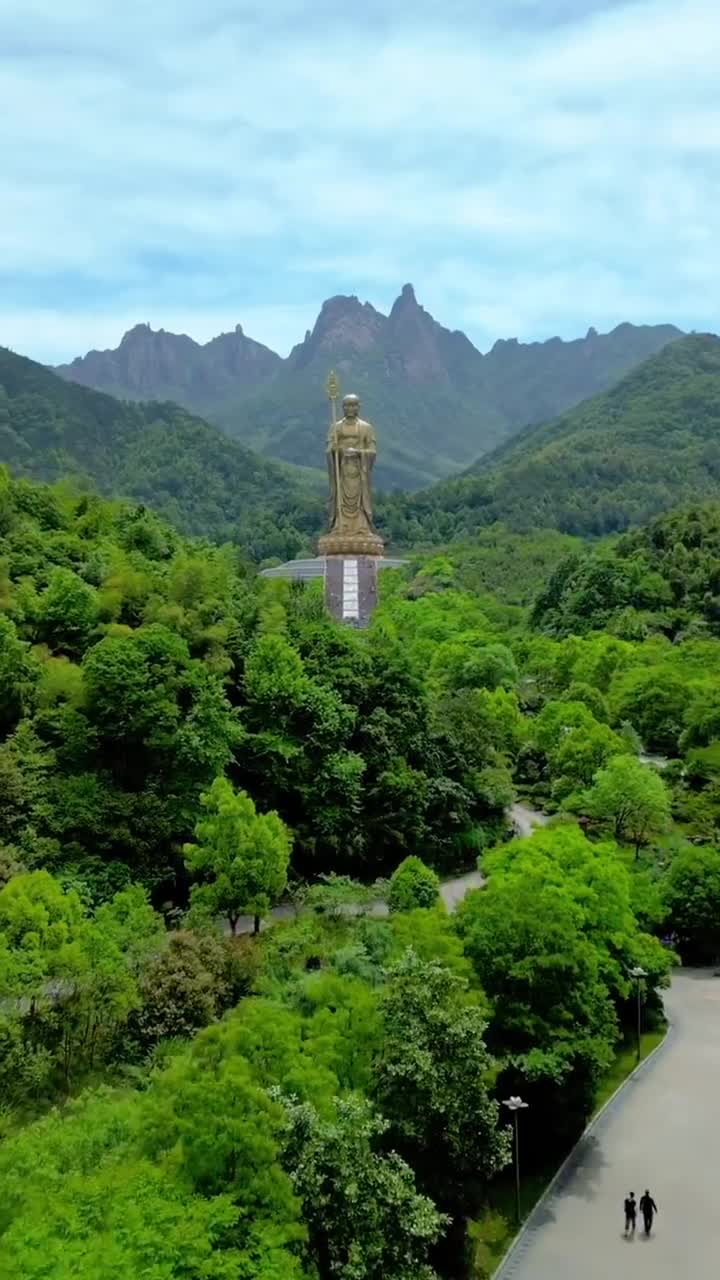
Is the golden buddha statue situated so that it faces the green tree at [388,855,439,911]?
yes

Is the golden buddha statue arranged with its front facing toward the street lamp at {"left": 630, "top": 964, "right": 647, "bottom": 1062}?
yes

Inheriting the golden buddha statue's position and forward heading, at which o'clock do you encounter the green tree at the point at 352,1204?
The green tree is roughly at 12 o'clock from the golden buddha statue.

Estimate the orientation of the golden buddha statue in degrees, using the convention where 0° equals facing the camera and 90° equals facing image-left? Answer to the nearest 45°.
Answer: approximately 0°

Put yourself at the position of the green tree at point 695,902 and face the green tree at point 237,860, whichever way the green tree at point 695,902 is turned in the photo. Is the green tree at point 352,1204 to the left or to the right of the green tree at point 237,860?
left

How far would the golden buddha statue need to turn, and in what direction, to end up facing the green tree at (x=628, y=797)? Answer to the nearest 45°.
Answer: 0° — it already faces it

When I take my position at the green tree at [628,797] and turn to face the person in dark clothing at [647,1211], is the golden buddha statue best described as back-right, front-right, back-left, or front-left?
back-right

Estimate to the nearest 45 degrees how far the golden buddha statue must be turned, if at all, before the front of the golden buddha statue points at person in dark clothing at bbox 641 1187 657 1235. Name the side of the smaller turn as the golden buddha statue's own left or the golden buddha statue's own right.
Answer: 0° — it already faces them

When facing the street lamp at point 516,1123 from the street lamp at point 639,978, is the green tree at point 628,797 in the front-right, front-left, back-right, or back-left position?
back-right

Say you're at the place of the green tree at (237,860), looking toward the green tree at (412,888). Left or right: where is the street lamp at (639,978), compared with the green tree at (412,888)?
right

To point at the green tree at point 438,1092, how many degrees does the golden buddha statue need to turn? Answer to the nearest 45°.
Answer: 0° — it already faces it
